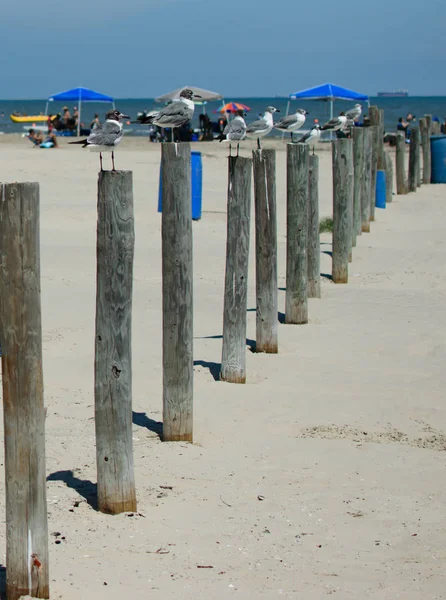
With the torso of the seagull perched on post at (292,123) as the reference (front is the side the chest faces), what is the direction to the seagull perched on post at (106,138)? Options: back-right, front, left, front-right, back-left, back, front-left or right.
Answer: right

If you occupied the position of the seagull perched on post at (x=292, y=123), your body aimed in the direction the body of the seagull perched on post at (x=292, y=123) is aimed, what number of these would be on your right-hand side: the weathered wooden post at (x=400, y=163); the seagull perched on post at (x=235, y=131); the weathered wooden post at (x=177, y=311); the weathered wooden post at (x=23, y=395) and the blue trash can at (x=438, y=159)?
3

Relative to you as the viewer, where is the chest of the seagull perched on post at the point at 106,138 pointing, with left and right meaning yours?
facing to the right of the viewer

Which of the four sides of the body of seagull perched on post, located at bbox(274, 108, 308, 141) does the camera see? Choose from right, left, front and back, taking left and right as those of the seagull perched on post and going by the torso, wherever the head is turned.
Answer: right

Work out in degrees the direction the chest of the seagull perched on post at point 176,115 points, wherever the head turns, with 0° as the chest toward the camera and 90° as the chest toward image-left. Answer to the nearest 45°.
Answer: approximately 270°

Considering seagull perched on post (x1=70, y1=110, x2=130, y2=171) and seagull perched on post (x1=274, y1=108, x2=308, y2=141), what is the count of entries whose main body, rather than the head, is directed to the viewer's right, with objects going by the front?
2

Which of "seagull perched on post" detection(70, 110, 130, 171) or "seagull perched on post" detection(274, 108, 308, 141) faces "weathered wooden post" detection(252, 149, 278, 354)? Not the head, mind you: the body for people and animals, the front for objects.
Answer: "seagull perched on post" detection(70, 110, 130, 171)

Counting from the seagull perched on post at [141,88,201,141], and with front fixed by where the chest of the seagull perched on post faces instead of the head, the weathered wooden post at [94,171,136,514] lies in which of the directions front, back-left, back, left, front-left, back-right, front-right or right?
right

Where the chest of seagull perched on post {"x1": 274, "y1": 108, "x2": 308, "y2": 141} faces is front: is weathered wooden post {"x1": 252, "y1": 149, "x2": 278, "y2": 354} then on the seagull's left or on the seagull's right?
on the seagull's right
